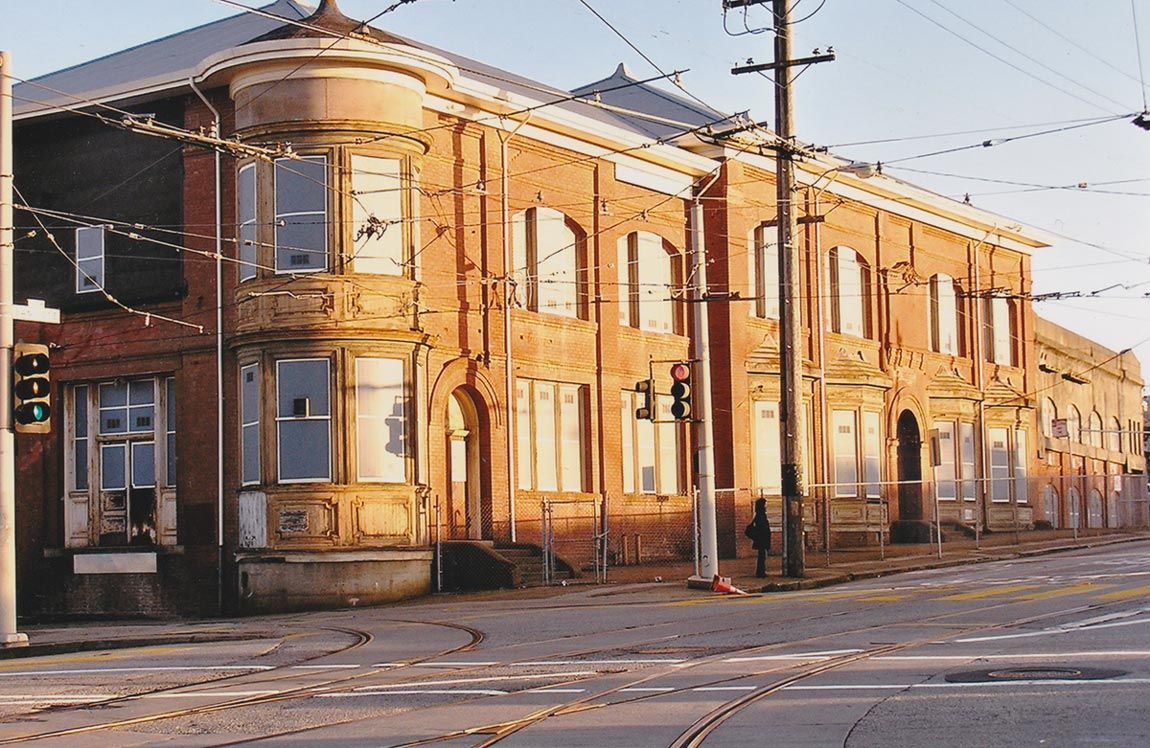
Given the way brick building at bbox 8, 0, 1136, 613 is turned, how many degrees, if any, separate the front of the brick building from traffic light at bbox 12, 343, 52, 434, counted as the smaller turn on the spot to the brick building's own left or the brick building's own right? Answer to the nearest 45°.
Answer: approximately 45° to the brick building's own right

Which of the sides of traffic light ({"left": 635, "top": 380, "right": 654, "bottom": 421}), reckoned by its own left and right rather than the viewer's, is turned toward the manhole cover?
left

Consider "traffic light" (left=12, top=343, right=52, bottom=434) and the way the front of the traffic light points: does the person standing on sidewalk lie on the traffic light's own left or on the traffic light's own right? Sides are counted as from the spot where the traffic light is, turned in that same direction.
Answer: on the traffic light's own left

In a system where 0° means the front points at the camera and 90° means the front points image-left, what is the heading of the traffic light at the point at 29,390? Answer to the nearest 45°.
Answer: approximately 0°

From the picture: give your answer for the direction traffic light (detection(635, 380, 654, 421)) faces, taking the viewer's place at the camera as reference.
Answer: facing to the left of the viewer

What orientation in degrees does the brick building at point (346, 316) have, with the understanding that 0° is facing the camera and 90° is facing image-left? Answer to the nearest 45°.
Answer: approximately 315°

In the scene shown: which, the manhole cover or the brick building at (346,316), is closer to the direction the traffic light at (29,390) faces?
the manhole cover
